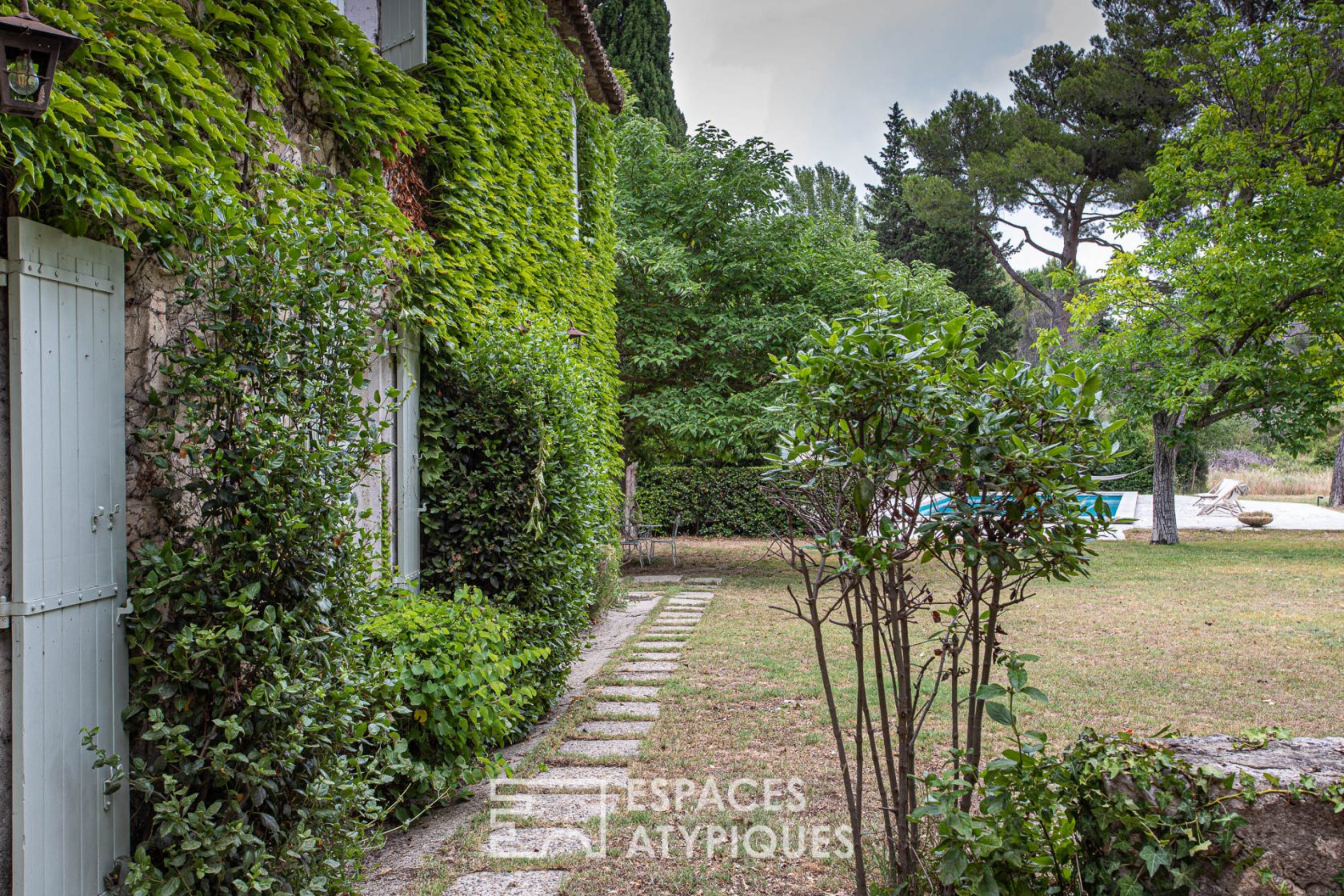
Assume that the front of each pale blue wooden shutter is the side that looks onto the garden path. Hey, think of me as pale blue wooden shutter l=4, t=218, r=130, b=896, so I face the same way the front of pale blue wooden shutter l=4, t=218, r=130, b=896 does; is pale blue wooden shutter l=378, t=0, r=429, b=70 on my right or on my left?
on my left

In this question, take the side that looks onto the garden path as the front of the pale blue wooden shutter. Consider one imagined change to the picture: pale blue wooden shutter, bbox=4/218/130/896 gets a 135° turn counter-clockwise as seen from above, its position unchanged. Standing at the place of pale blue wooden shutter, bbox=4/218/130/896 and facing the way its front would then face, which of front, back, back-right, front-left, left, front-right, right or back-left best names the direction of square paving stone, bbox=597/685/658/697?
front-right

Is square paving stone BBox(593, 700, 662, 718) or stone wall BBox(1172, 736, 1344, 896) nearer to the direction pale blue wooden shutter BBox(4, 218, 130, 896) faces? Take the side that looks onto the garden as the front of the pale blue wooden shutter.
the stone wall

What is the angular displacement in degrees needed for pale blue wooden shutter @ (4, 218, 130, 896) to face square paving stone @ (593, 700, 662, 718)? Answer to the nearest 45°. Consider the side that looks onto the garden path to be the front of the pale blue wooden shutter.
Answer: approximately 90° to its left

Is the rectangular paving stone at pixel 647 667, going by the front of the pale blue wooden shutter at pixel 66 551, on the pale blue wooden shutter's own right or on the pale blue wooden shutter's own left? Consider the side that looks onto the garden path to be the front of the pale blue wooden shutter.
on the pale blue wooden shutter's own left

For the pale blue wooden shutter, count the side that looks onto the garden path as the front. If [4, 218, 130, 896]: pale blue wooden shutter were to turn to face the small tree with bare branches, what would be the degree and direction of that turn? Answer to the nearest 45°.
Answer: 0° — it already faces it

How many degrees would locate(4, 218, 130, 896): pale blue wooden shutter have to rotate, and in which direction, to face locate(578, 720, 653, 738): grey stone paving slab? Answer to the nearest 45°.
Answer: approximately 90° to its left

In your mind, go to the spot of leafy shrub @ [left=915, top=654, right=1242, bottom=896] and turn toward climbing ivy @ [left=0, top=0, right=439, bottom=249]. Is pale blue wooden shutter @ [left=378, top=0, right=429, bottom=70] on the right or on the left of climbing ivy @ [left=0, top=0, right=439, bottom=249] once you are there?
right

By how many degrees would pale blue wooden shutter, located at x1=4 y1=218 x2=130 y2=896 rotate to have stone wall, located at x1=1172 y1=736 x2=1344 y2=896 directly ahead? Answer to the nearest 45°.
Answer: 0° — it already faces it

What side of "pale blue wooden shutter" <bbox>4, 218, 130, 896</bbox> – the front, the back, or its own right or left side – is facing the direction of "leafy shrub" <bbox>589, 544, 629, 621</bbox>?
left

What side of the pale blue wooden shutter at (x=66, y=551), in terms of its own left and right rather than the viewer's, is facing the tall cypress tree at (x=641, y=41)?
left

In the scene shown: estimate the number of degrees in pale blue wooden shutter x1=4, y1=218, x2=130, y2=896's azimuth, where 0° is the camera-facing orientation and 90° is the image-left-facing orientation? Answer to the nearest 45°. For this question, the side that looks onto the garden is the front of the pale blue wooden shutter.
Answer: approximately 315°

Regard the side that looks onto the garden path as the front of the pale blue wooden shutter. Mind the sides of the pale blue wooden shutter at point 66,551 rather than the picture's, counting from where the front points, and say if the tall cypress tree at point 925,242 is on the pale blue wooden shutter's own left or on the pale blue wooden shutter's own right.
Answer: on the pale blue wooden shutter's own left
